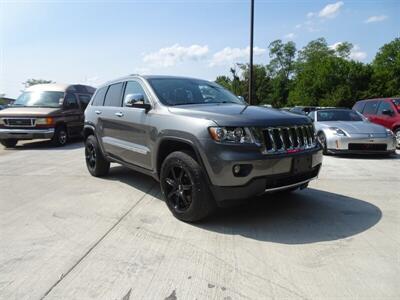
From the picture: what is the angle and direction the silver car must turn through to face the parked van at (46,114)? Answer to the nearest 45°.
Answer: approximately 135° to its right

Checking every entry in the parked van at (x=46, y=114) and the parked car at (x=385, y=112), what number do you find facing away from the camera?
0

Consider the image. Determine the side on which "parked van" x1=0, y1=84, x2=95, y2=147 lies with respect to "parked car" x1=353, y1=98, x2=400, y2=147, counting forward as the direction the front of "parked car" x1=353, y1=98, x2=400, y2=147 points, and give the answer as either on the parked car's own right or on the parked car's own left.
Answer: on the parked car's own right

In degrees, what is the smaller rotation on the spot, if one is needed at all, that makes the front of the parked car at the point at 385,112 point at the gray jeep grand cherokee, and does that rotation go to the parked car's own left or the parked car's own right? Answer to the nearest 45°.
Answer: approximately 45° to the parked car's own right

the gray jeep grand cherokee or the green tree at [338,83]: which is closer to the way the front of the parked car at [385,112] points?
the gray jeep grand cherokee

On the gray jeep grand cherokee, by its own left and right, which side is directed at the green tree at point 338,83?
left

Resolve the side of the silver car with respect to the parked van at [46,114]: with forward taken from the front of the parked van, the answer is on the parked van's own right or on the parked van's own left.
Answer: on the parked van's own left

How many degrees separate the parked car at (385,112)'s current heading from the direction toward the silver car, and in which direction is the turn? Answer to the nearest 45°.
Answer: approximately 45° to its right

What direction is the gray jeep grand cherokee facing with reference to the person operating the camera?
facing the viewer and to the right of the viewer

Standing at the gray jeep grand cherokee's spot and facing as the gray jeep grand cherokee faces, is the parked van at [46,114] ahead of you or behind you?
behind

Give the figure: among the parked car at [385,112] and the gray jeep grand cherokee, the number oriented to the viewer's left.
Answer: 0
